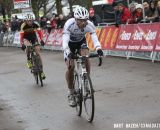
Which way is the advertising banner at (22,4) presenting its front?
toward the camera

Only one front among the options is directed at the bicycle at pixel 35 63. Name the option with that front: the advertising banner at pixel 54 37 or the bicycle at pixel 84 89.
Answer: the advertising banner

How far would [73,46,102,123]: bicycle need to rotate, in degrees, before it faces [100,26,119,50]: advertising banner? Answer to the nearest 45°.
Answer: approximately 180°

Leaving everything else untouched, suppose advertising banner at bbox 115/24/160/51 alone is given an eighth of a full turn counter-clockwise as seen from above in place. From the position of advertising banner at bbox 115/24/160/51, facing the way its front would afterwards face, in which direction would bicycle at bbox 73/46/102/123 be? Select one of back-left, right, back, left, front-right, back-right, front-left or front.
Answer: front-right

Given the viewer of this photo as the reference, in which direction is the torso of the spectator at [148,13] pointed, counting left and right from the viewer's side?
facing the viewer and to the left of the viewer

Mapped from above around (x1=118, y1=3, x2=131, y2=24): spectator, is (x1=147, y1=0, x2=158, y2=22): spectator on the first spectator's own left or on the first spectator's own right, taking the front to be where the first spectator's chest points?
on the first spectator's own left

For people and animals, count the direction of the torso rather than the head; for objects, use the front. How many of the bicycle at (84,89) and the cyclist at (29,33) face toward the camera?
2

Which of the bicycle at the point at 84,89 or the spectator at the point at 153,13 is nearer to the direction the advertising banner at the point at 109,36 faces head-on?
the bicycle

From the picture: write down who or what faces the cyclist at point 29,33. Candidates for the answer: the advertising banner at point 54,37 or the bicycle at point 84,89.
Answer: the advertising banner

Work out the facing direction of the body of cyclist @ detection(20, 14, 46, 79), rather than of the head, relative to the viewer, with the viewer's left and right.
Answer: facing the viewer

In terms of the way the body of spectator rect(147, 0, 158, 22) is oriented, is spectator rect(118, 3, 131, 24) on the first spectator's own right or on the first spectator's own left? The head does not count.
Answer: on the first spectator's own right
